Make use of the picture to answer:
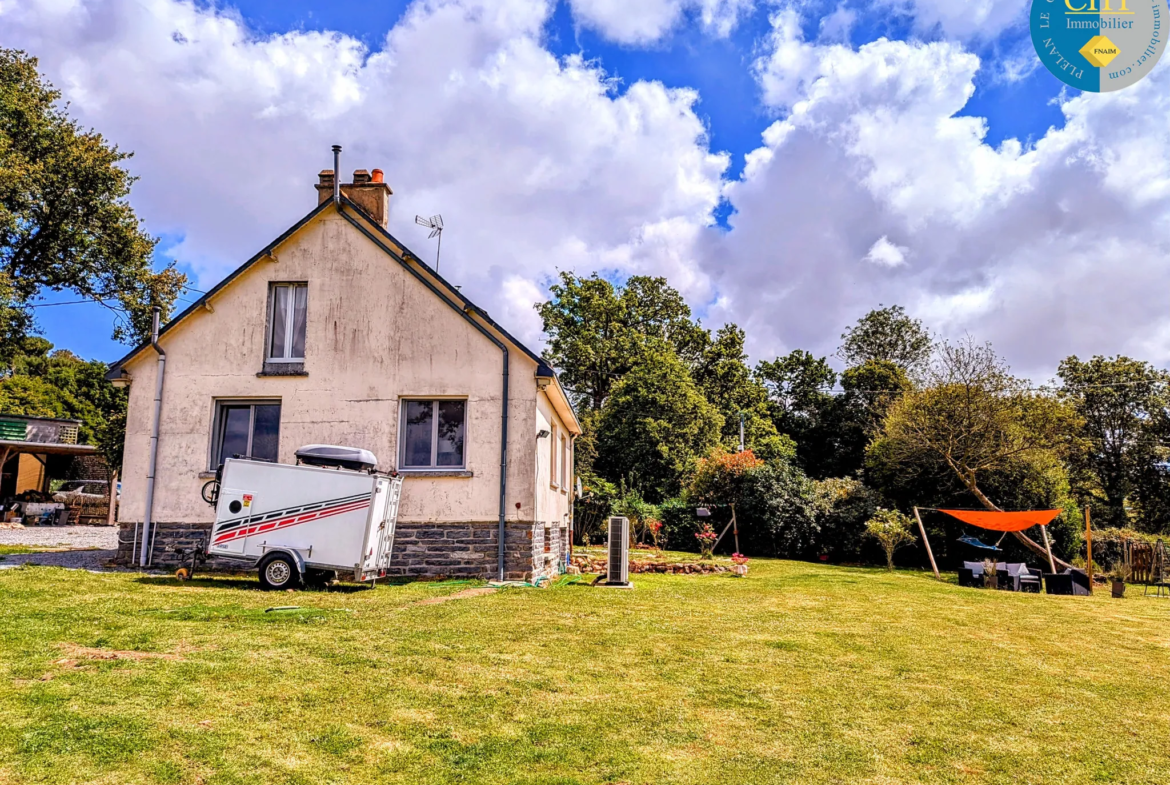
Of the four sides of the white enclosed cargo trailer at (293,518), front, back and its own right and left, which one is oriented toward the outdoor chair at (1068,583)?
back

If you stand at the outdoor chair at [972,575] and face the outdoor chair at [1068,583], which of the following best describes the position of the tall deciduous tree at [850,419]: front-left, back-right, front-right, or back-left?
back-left

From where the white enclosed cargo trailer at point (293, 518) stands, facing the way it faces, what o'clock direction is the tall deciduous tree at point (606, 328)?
The tall deciduous tree is roughly at 4 o'clock from the white enclosed cargo trailer.

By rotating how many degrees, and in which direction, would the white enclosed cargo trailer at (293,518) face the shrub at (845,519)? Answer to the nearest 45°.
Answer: approximately 135° to its right

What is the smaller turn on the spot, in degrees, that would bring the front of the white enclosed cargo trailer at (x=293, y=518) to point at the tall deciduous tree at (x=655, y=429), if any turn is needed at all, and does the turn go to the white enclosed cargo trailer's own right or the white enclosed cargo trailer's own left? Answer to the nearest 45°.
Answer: approximately 135° to the white enclosed cargo trailer's own right

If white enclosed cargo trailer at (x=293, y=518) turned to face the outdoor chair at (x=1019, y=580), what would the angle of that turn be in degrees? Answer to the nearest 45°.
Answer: approximately 180°

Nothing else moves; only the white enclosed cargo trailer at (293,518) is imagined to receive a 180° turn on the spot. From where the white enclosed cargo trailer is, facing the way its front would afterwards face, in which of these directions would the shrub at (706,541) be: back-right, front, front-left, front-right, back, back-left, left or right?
front-left

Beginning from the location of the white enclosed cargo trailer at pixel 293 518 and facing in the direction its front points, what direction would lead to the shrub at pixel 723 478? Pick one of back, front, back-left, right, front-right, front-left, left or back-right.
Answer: back-right

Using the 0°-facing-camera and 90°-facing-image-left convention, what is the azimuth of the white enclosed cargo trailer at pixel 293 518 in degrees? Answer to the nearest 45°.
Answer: approximately 90°

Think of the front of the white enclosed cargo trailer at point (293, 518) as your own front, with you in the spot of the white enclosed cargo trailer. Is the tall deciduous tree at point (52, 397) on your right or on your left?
on your right

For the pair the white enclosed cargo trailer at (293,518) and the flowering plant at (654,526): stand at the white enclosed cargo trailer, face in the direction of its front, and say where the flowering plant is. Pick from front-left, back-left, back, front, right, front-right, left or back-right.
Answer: back-right

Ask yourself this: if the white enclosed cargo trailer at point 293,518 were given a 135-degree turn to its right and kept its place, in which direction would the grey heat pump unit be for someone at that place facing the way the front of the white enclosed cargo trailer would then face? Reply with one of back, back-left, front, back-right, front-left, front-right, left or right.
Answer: front-right

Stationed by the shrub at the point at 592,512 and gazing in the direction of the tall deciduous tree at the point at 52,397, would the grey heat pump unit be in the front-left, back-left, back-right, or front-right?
back-left

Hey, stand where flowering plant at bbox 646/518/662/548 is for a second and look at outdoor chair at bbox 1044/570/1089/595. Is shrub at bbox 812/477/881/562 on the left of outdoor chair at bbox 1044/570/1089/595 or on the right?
left
